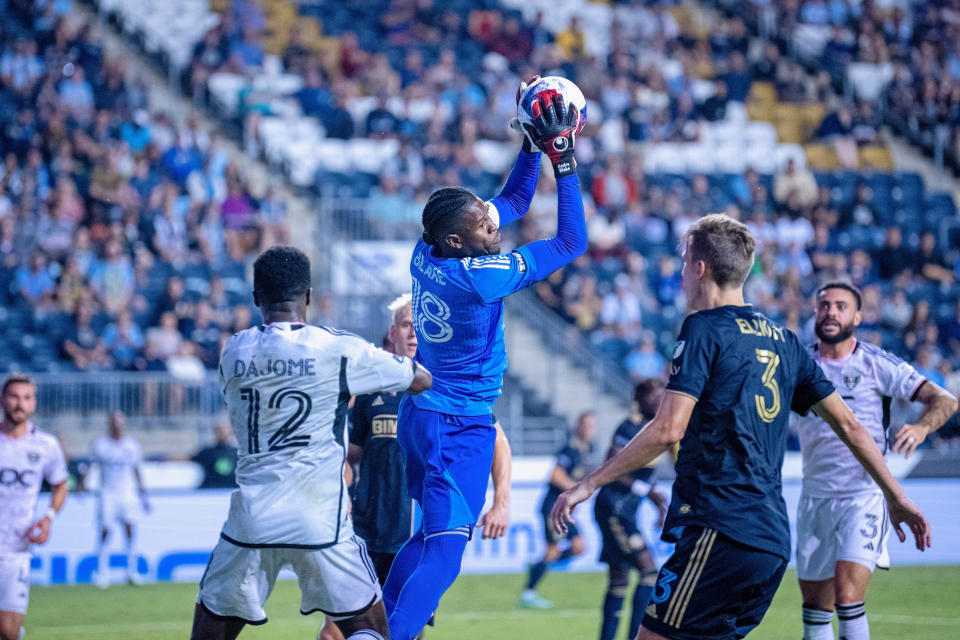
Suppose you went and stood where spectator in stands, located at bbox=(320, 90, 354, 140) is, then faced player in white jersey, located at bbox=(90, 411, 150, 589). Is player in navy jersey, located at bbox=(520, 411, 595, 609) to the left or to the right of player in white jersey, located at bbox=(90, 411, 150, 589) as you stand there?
left

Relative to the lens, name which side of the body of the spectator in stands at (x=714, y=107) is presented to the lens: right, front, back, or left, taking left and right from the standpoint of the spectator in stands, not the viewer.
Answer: front

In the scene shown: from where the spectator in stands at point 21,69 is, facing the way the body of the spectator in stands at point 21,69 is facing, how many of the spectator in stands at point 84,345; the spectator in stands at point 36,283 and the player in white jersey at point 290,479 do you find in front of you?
3

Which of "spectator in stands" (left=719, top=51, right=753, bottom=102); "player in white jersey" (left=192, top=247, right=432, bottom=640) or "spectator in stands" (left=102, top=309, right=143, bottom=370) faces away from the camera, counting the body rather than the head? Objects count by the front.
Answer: the player in white jersey

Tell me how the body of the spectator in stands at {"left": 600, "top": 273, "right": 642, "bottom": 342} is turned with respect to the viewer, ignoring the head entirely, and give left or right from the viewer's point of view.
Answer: facing the viewer

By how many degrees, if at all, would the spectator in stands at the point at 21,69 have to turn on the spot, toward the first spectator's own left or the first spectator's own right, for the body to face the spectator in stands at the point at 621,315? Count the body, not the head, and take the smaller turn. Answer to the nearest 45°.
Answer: approximately 90° to the first spectator's own left

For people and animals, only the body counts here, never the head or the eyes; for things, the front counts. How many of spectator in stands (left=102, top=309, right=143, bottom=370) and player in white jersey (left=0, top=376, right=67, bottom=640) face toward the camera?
2

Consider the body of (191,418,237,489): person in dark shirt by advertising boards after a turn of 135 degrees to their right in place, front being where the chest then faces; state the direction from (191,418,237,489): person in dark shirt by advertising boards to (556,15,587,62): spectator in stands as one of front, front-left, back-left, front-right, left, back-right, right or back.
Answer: right

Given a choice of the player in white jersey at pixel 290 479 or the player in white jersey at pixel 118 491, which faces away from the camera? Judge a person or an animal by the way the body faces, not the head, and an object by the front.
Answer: the player in white jersey at pixel 290 479

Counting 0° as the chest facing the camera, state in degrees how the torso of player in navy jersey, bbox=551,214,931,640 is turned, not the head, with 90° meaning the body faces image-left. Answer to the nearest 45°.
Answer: approximately 135°

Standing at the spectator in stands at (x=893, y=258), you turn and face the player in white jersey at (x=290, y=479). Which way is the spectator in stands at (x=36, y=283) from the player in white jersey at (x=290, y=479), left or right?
right

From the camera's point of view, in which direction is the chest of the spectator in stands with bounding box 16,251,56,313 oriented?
toward the camera

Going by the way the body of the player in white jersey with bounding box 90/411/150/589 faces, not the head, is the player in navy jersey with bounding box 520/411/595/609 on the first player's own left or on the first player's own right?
on the first player's own left

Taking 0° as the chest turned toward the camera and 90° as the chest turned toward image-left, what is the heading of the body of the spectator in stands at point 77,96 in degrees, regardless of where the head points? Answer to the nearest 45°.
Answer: approximately 0°

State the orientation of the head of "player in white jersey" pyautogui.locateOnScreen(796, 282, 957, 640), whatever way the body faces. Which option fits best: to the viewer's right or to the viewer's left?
to the viewer's left

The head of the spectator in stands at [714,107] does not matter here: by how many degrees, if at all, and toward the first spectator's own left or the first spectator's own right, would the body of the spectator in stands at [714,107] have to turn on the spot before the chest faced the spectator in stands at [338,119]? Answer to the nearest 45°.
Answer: approximately 45° to the first spectator's own right

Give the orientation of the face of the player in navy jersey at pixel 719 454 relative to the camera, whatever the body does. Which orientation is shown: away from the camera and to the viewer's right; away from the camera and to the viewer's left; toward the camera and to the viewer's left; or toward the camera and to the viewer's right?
away from the camera and to the viewer's left
